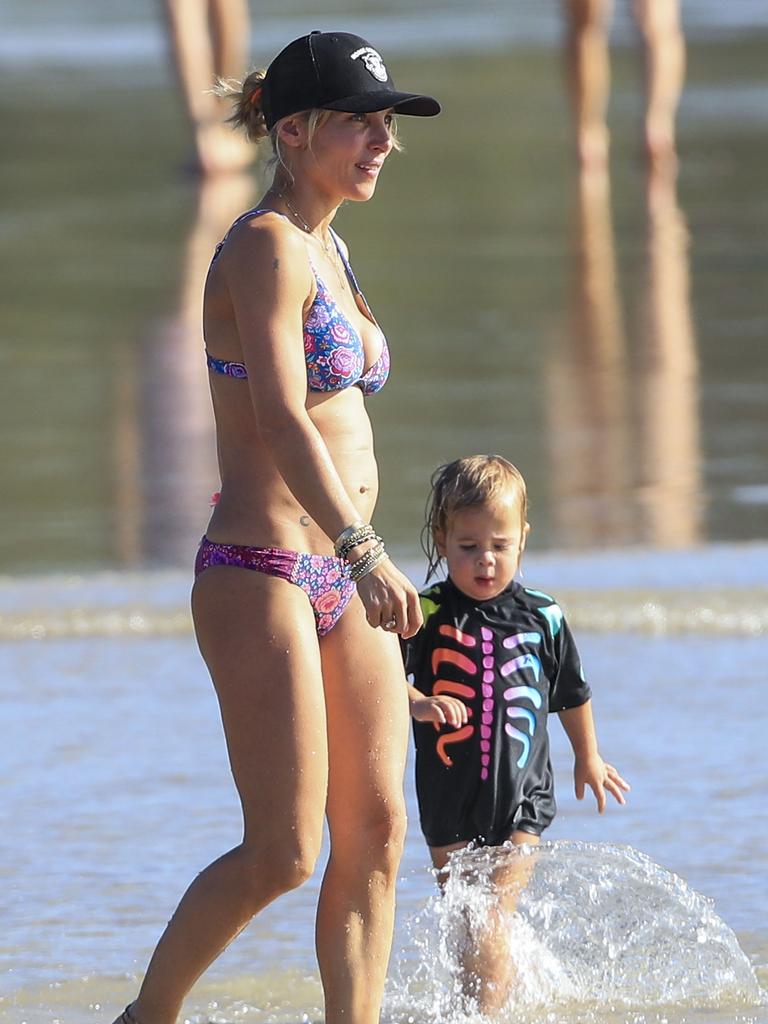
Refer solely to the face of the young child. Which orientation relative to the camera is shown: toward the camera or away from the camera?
toward the camera

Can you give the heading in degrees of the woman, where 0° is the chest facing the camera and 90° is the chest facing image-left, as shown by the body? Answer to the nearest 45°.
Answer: approximately 315°

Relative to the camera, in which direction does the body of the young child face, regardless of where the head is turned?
toward the camera

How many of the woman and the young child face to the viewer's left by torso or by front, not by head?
0

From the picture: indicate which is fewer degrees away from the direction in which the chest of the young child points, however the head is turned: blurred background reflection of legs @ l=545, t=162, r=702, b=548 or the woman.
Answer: the woman

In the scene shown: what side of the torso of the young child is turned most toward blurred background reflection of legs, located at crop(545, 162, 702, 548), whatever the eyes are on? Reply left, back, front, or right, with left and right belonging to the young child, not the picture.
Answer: back
